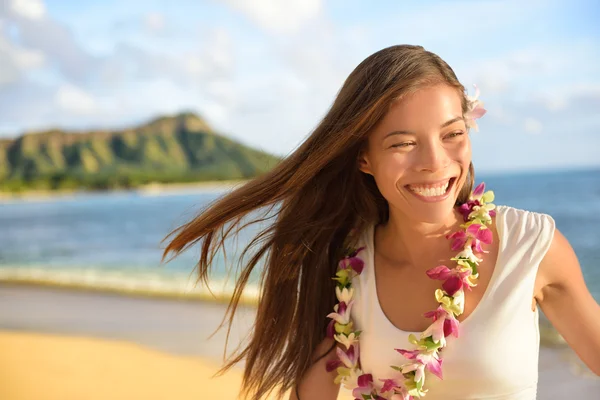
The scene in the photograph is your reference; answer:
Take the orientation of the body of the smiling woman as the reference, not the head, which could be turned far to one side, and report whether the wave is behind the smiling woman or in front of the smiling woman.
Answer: behind

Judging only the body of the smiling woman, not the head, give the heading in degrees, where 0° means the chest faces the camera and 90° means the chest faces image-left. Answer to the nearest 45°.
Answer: approximately 0°
